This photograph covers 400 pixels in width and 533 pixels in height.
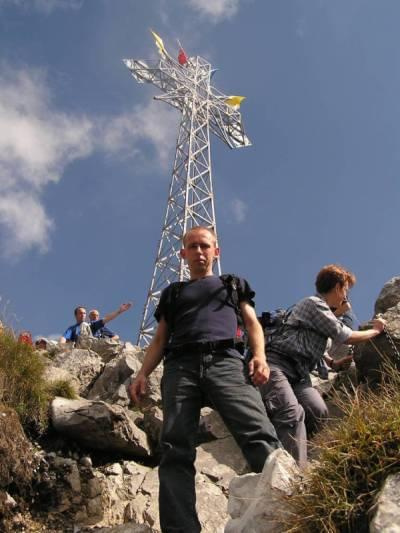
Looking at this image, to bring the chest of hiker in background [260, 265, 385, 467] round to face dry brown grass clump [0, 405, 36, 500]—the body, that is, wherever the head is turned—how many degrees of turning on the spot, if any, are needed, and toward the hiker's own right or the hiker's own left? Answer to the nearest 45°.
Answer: approximately 180°

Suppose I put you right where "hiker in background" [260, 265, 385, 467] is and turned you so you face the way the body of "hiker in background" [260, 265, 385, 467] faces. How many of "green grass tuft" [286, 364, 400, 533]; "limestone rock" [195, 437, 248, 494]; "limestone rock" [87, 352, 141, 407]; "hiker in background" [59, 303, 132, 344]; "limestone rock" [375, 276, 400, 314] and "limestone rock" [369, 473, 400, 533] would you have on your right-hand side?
2

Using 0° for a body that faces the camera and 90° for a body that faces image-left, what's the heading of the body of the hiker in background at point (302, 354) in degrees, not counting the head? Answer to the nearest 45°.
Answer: approximately 270°

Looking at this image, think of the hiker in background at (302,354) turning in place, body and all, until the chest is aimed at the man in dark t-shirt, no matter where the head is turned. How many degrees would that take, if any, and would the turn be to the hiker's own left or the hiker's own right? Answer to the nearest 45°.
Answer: approximately 135° to the hiker's own right

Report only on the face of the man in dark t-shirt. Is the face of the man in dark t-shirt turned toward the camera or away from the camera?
toward the camera
